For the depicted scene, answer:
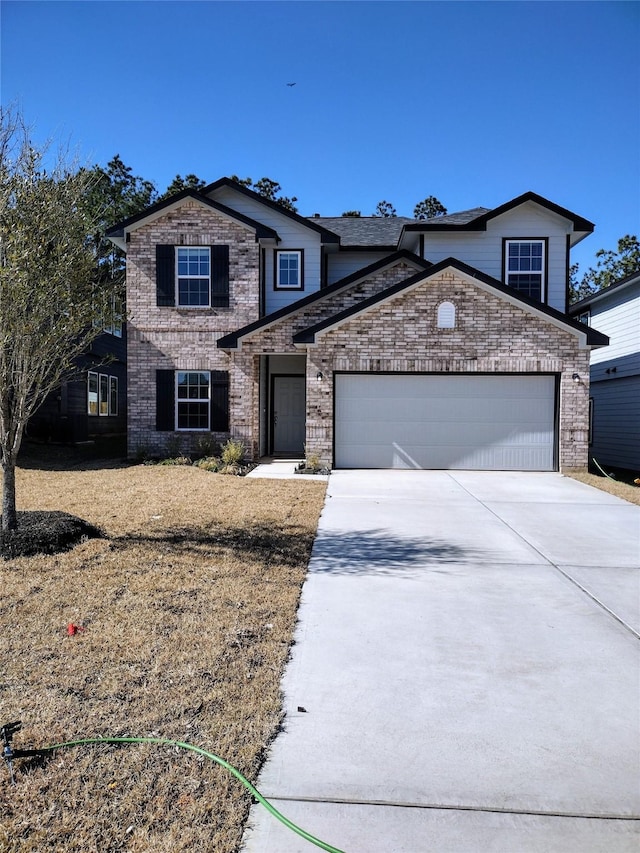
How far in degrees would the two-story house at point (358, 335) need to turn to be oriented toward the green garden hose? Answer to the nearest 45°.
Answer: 0° — it already faces it

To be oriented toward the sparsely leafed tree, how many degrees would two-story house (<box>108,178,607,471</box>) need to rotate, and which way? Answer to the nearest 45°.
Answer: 0° — it already faces it

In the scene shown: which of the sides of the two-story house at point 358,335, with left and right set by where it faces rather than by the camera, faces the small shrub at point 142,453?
right

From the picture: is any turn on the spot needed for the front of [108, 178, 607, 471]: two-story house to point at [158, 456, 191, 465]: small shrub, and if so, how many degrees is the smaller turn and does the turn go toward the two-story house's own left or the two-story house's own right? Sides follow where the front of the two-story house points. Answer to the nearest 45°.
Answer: approximately 90° to the two-story house's own right

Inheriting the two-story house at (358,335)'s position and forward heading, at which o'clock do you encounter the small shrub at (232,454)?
The small shrub is roughly at 2 o'clock from the two-story house.

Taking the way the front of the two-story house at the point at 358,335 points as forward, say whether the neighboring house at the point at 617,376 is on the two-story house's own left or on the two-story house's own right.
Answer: on the two-story house's own left

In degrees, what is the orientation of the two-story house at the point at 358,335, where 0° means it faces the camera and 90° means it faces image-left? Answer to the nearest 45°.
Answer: approximately 0°
